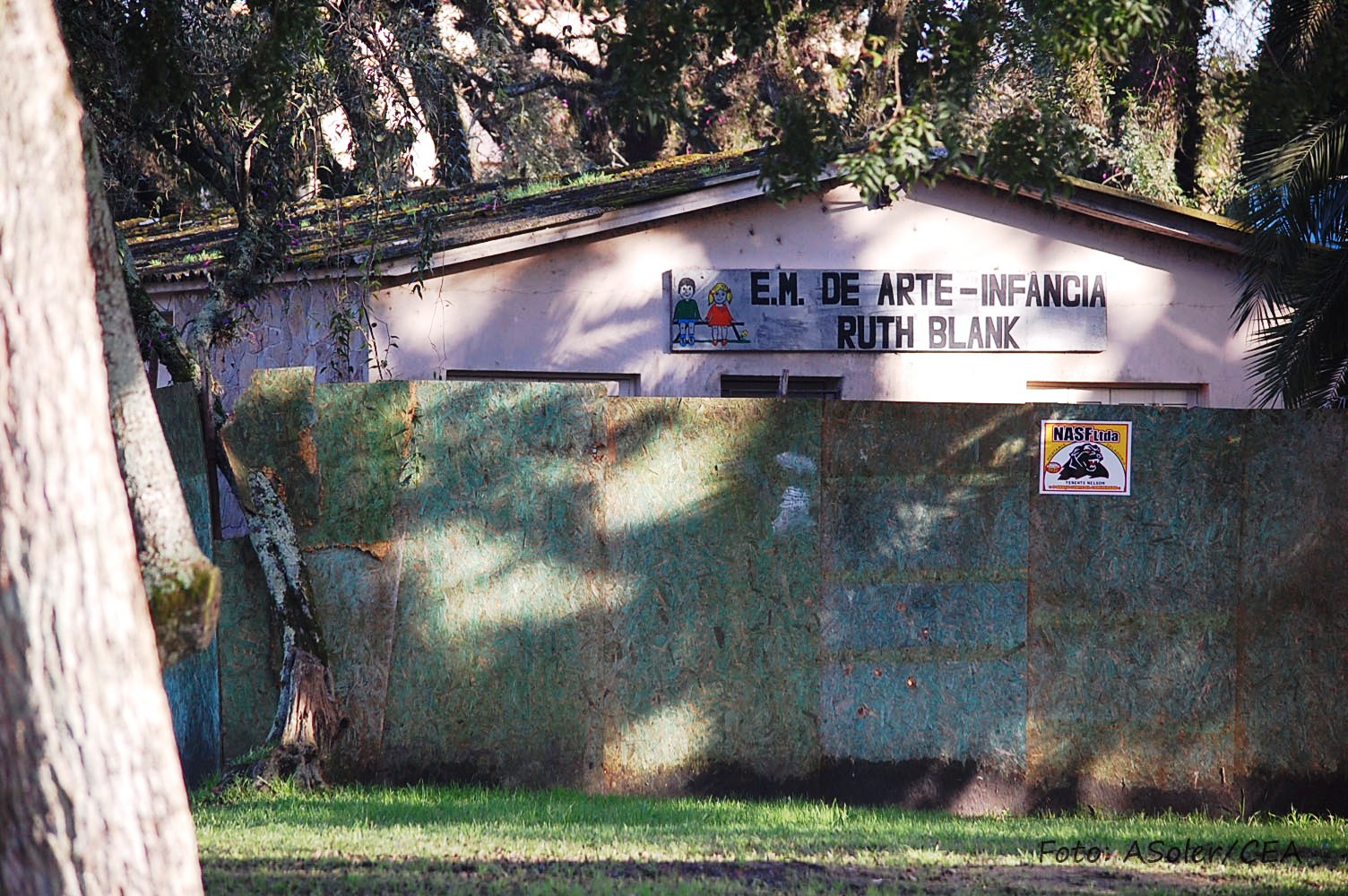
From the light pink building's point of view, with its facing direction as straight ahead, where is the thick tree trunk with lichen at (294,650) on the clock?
The thick tree trunk with lichen is roughly at 1 o'clock from the light pink building.

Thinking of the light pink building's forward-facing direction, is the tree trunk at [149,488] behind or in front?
in front

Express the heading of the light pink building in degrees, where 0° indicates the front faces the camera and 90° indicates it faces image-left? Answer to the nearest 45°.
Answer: approximately 0°

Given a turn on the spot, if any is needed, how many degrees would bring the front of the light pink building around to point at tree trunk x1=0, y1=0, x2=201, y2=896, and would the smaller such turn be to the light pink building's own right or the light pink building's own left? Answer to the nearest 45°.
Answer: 0° — it already faces it
